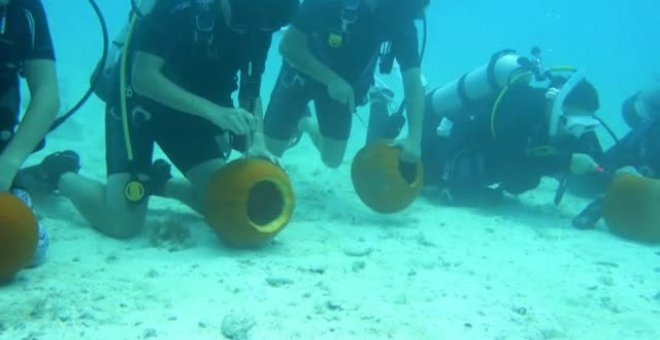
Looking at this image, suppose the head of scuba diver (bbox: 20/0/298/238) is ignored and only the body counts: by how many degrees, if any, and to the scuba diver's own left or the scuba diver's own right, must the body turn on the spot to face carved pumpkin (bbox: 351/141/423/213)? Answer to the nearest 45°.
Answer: approximately 45° to the scuba diver's own left

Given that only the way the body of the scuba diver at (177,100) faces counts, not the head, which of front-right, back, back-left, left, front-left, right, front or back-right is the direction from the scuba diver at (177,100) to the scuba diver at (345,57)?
left

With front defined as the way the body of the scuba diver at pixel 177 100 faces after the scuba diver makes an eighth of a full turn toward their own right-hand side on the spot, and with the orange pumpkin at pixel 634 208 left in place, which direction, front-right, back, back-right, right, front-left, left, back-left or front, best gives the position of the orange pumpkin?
left

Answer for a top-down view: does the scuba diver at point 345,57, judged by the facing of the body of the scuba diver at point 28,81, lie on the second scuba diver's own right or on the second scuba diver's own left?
on the second scuba diver's own left

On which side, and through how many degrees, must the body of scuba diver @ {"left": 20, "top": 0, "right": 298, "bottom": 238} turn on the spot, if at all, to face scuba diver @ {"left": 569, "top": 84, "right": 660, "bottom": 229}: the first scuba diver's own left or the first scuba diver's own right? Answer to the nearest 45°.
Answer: approximately 45° to the first scuba diver's own left

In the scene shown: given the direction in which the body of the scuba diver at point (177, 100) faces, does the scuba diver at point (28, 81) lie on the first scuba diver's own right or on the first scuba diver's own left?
on the first scuba diver's own right

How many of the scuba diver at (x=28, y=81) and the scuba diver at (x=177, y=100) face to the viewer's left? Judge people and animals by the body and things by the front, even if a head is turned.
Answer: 0

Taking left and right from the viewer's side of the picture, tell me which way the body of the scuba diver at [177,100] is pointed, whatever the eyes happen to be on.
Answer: facing the viewer and to the right of the viewer
